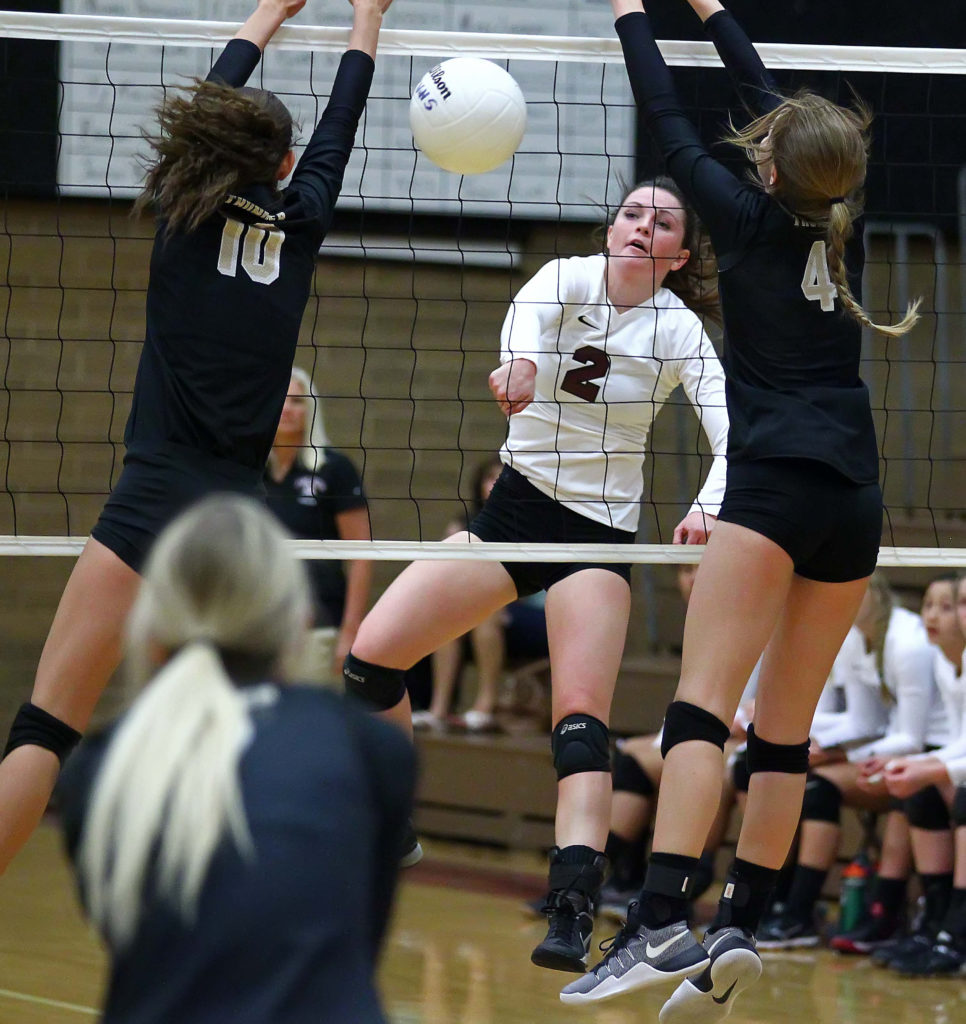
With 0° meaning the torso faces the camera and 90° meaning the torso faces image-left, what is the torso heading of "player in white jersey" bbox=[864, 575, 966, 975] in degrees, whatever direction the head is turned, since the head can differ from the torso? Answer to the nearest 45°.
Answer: approximately 45°

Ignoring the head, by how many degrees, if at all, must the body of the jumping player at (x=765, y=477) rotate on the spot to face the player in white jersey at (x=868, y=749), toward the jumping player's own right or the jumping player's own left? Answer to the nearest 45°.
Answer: approximately 45° to the jumping player's own right

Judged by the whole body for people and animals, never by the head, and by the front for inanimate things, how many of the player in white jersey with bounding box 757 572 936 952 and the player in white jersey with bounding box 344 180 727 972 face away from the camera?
0

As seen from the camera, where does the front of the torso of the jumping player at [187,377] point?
away from the camera

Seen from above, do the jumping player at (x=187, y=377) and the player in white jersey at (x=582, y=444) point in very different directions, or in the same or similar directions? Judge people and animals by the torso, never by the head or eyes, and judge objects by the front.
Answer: very different directions

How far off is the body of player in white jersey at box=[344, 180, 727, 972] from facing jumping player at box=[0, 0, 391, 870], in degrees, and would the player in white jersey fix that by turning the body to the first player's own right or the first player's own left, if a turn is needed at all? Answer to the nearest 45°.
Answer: approximately 45° to the first player's own right

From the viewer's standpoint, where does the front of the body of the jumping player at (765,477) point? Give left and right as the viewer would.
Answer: facing away from the viewer and to the left of the viewer

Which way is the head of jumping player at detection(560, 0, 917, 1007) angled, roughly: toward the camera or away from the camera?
away from the camera

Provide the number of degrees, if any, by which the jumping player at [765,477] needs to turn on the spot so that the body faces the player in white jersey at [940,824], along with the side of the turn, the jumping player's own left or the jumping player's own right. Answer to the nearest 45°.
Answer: approximately 45° to the jumping player's own right

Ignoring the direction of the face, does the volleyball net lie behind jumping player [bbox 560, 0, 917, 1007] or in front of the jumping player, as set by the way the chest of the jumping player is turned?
in front
